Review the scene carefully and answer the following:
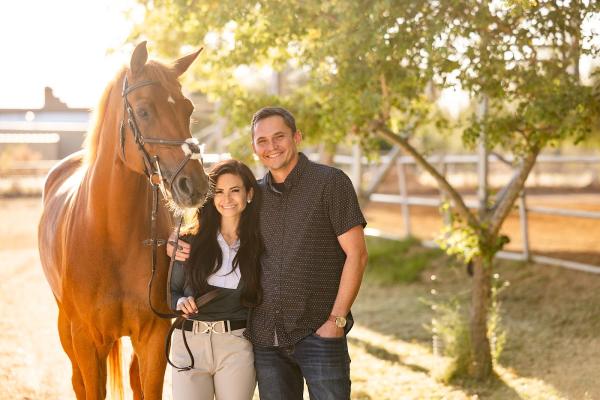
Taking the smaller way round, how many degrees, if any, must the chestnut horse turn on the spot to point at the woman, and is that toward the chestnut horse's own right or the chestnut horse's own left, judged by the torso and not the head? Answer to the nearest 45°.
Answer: approximately 45° to the chestnut horse's own left

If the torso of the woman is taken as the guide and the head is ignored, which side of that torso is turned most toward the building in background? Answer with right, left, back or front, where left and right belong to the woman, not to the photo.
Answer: back

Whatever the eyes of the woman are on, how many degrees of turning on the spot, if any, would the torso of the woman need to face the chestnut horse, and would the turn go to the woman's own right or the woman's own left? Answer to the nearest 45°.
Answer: approximately 135° to the woman's own right

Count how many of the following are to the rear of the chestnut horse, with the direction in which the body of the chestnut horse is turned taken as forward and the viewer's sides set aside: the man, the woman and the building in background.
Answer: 1

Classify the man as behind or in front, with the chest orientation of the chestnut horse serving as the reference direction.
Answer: in front

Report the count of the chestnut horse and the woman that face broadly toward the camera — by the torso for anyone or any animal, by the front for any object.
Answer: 2

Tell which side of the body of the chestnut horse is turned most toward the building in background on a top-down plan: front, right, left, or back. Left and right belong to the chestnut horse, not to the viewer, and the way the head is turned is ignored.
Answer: back

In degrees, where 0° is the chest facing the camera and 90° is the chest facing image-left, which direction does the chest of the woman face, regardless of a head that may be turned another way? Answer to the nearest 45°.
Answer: approximately 0°
